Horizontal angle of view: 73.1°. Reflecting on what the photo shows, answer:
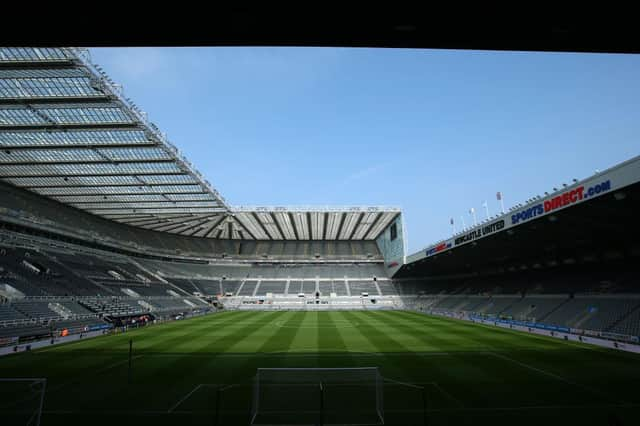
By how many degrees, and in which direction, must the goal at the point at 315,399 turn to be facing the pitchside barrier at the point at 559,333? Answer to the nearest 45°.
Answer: approximately 45° to its right

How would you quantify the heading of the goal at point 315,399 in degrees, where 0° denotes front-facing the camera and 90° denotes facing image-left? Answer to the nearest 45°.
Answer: approximately 180°

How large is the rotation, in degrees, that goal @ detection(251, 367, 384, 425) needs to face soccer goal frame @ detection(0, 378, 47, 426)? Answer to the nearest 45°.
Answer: approximately 90° to its left
